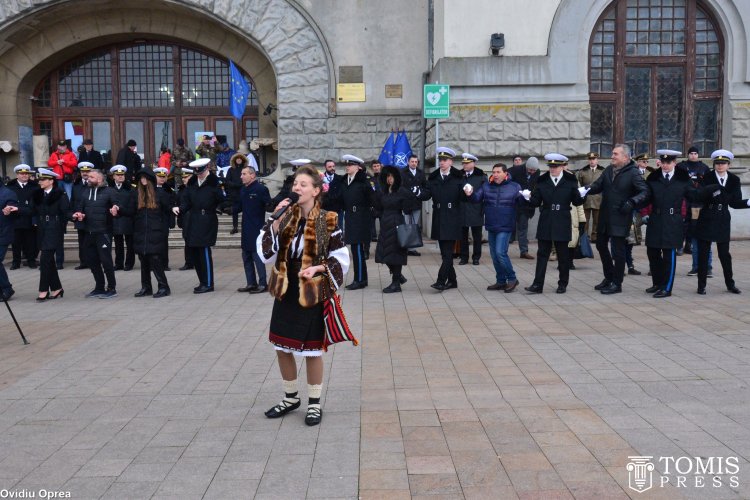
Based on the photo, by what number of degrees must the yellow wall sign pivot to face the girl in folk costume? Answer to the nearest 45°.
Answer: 0° — it already faces them

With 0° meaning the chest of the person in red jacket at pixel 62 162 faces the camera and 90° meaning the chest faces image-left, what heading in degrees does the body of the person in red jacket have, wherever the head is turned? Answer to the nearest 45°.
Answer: approximately 0°

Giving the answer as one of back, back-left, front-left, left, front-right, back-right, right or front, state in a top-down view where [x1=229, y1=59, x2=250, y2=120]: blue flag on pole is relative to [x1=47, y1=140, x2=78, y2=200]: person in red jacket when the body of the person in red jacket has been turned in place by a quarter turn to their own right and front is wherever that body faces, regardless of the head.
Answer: back

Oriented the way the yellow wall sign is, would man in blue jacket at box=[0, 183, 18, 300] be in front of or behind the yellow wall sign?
in front

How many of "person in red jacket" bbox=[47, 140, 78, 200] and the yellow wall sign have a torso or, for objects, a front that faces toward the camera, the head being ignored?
2

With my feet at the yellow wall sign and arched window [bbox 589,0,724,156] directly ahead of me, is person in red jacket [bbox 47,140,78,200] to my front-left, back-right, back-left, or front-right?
back-right

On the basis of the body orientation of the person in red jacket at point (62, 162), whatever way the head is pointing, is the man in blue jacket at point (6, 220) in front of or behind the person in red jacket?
in front

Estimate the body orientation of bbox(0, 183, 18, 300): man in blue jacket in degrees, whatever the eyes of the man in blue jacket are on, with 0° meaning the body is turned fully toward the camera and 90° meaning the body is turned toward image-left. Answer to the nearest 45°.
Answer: approximately 315°

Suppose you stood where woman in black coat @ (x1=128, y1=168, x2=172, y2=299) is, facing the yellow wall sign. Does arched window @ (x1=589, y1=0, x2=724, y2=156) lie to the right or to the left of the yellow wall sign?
right

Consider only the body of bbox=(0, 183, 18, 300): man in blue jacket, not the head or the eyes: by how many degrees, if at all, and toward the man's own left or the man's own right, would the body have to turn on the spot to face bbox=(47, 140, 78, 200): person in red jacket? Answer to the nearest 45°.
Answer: approximately 135° to the man's own left
